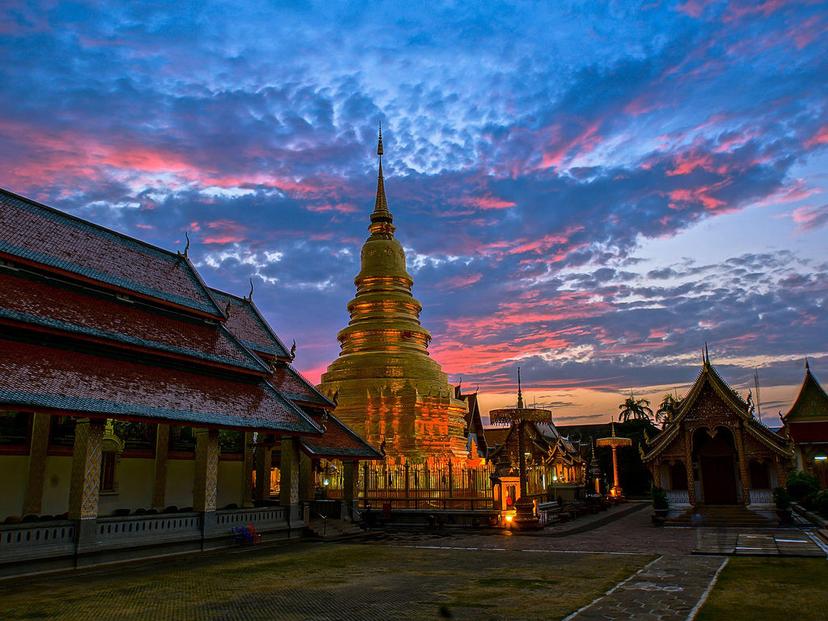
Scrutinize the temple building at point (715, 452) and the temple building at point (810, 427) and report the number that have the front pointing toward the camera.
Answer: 2

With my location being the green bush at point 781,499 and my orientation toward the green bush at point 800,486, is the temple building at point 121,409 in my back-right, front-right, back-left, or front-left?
back-left

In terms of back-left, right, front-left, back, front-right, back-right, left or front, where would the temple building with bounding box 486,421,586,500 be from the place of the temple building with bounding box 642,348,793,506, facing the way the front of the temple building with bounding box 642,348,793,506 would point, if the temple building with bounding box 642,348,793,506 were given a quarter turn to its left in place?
back-left

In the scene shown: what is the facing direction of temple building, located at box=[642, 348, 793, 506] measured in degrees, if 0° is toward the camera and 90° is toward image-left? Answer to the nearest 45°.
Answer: approximately 0°

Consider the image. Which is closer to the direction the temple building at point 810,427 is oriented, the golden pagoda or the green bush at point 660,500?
the green bush

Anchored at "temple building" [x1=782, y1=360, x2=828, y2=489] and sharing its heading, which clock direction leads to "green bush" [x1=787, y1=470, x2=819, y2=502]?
The green bush is roughly at 12 o'clock from the temple building.

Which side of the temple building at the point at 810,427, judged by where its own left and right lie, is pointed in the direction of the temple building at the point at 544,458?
right
